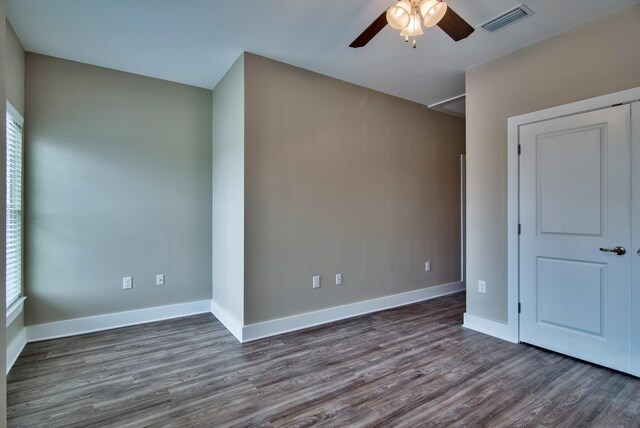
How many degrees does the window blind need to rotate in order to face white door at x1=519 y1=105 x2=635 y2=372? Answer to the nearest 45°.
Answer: approximately 45° to its right

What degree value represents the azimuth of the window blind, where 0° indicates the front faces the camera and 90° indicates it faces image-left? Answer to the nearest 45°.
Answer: approximately 270°

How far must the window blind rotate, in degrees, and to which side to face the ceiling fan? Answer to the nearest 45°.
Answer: approximately 45° to its right
